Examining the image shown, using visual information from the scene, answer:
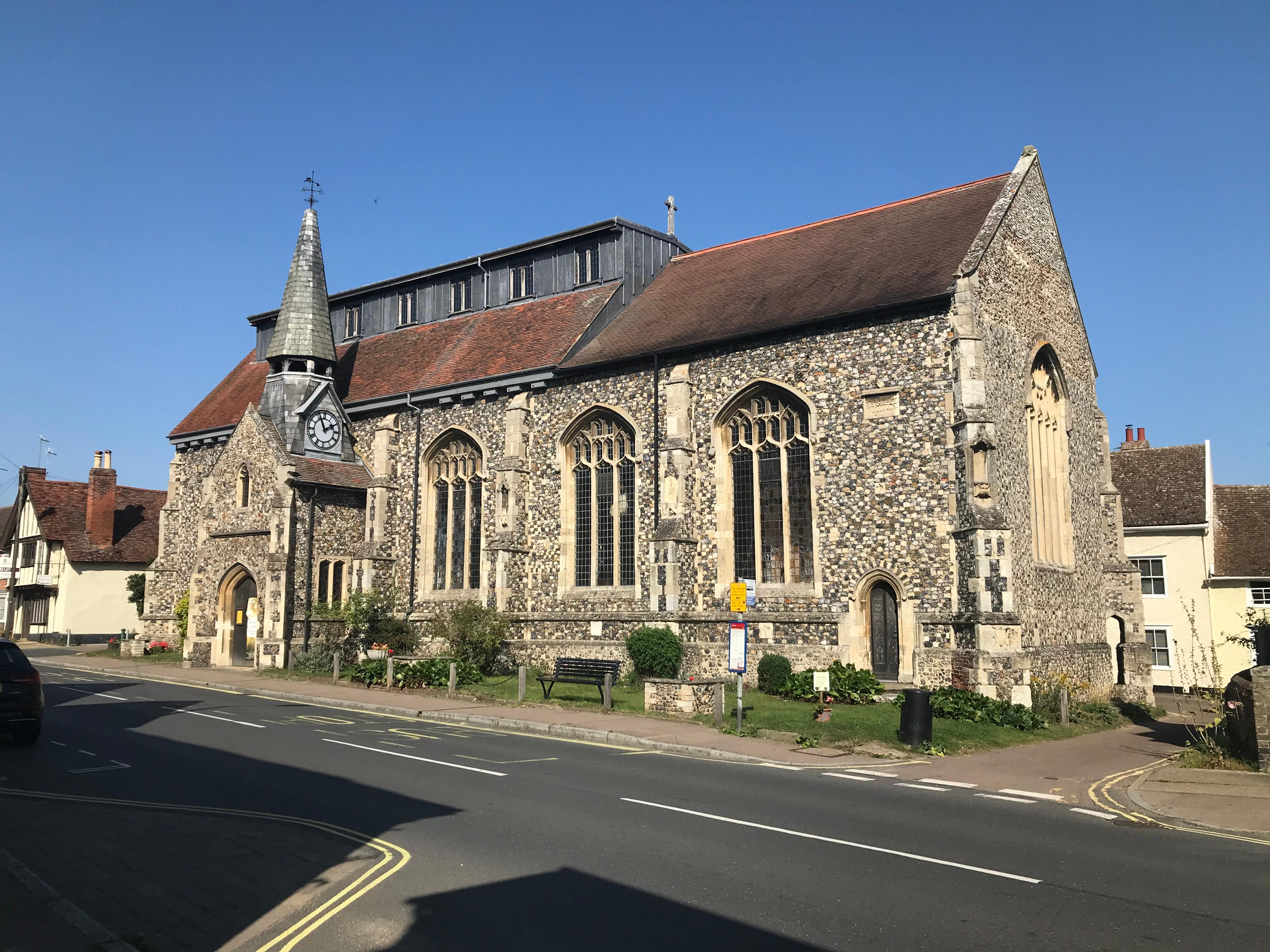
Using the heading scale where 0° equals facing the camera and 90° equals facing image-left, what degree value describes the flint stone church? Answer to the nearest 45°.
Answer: approximately 45°

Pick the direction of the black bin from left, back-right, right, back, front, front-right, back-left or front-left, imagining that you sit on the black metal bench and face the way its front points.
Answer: left

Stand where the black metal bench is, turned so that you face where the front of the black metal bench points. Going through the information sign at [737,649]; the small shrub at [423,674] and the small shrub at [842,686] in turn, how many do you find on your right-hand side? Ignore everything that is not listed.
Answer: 1

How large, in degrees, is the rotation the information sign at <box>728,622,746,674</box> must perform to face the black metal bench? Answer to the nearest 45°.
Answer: approximately 135° to its right

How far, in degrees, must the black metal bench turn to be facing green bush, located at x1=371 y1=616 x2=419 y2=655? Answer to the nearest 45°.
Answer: approximately 90° to its right

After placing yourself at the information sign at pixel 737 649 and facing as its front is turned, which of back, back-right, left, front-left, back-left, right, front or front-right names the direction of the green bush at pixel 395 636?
back-right

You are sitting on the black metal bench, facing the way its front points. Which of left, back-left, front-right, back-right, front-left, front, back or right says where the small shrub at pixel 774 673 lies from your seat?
back-left

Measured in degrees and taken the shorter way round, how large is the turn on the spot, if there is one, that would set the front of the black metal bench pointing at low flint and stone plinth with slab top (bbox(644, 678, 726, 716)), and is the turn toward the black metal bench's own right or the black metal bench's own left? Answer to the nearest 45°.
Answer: approximately 90° to the black metal bench's own left

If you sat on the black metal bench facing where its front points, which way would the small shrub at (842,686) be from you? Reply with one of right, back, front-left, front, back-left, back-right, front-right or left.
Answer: back-left
